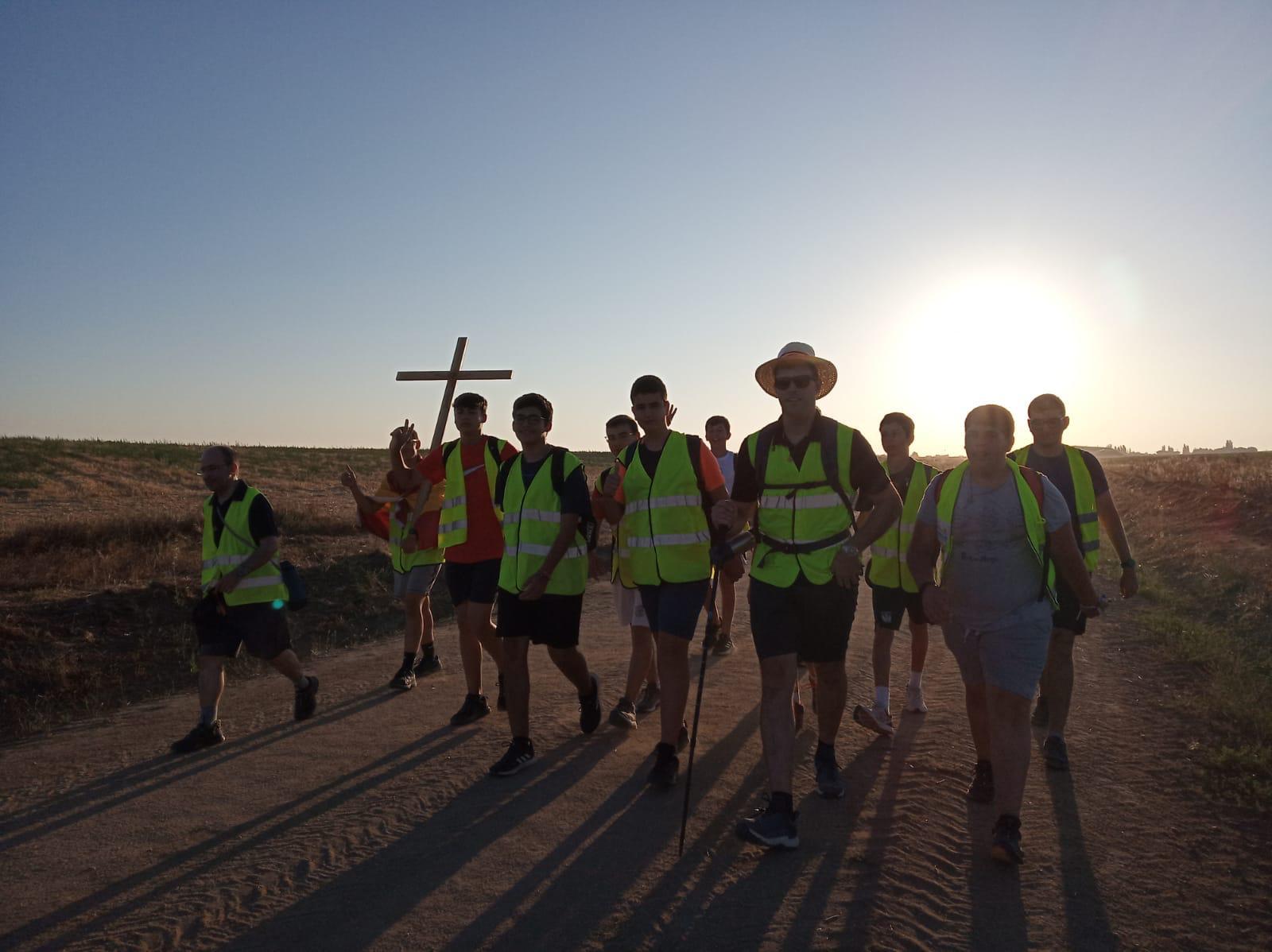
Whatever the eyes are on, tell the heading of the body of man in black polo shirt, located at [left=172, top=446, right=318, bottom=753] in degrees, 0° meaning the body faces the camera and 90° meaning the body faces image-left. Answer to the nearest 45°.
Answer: approximately 45°

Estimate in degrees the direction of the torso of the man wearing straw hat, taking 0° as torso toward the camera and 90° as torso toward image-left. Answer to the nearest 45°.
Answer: approximately 0°

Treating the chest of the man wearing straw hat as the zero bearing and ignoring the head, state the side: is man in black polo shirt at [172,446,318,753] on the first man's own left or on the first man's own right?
on the first man's own right

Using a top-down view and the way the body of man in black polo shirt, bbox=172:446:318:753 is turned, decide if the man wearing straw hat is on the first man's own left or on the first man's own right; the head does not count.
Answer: on the first man's own left
